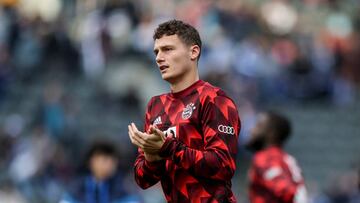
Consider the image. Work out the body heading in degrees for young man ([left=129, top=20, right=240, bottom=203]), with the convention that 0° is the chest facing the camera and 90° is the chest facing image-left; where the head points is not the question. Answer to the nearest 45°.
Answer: approximately 45°

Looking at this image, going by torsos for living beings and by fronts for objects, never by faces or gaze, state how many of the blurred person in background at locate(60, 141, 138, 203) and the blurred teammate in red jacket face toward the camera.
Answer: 1

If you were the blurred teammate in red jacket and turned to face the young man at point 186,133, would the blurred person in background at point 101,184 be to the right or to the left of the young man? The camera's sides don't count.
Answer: right

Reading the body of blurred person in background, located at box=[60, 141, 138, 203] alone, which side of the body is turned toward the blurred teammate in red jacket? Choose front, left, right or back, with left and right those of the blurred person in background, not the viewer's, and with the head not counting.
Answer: left

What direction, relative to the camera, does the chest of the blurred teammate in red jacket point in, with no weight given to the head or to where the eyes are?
to the viewer's left

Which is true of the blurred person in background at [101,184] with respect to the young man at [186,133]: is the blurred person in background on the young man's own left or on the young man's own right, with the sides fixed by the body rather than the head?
on the young man's own right
